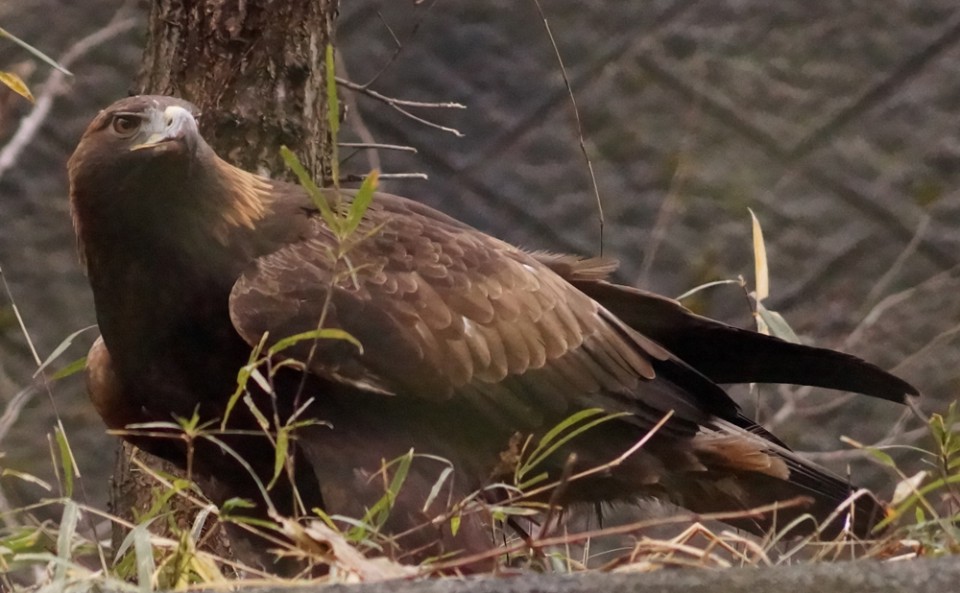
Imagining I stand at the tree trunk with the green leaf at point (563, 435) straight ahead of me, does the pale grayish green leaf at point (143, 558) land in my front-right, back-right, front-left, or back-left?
front-right

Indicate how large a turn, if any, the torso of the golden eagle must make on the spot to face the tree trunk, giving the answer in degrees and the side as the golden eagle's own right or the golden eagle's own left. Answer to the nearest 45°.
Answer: approximately 90° to the golden eagle's own right

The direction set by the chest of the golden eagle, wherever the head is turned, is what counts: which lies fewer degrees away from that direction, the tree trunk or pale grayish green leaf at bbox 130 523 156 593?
the pale grayish green leaf

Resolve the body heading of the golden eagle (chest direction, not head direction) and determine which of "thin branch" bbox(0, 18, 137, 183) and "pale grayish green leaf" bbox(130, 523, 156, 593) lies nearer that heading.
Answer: the pale grayish green leaf

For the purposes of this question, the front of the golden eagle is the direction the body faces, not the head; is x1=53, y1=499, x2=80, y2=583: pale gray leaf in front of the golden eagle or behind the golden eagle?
in front

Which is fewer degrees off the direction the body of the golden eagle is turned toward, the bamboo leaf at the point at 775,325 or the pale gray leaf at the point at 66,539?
the pale gray leaf

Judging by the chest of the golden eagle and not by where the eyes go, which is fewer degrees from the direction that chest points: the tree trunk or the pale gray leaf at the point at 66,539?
the pale gray leaf

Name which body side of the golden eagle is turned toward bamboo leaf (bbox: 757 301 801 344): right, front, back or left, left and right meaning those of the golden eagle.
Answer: back

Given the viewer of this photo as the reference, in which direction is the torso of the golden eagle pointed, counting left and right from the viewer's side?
facing the viewer and to the left of the viewer

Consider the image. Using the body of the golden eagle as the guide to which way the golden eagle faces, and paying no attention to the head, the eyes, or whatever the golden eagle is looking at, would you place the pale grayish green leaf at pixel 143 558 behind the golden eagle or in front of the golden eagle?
in front
